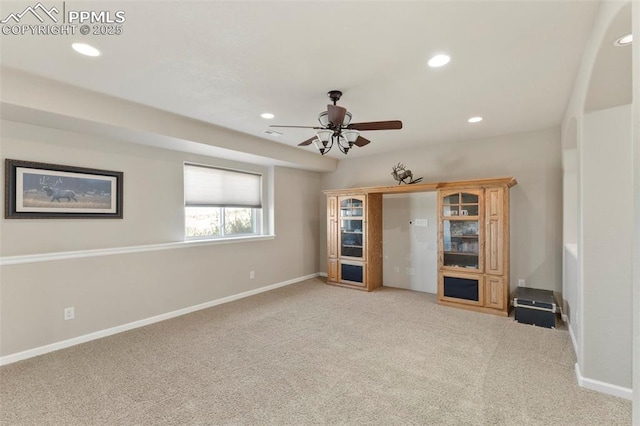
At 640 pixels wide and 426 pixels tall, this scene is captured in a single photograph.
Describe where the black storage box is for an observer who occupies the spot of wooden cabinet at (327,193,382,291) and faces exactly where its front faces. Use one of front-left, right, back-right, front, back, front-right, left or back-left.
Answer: left

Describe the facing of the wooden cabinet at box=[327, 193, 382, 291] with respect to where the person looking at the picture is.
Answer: facing the viewer and to the left of the viewer

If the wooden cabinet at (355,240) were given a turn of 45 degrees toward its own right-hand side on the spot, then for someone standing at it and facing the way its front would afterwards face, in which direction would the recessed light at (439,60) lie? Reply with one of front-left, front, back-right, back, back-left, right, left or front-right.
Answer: left

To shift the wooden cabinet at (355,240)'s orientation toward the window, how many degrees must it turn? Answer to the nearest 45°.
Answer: approximately 45° to its right

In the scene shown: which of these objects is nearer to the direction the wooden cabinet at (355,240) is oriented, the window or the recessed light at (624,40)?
the window

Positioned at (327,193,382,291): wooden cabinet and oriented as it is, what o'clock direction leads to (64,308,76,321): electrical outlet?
The electrical outlet is roughly at 12 o'clock from the wooden cabinet.

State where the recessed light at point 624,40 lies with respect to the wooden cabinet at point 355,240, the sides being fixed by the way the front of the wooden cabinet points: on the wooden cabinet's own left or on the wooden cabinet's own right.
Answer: on the wooden cabinet's own left

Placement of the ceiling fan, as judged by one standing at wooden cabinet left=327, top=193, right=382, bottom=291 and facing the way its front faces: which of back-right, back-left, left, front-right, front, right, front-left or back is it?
front-left
